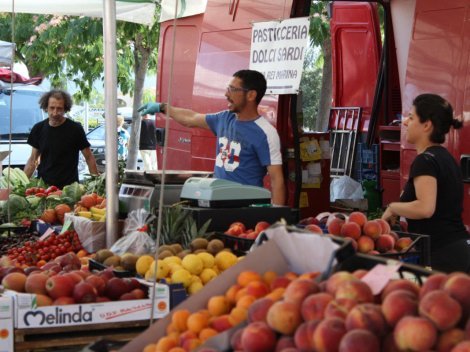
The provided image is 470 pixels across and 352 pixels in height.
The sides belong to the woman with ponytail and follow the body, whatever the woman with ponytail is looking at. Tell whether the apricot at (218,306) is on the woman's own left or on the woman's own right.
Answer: on the woman's own left

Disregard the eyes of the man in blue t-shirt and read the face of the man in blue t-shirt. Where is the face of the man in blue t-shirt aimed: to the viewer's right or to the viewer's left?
to the viewer's left

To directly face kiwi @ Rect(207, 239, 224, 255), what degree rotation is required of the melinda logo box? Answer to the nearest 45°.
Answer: approximately 135° to its left

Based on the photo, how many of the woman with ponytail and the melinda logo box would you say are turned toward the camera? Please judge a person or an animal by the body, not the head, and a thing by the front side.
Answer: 1

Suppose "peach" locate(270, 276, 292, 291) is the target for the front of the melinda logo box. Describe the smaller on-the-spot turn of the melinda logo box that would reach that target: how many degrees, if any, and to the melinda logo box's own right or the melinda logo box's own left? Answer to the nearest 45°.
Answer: approximately 45° to the melinda logo box's own left

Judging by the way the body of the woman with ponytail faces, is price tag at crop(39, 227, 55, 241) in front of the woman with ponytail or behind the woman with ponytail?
in front

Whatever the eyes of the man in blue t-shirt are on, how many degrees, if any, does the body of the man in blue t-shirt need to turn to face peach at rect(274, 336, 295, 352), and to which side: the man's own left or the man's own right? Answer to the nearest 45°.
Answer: approximately 45° to the man's own left

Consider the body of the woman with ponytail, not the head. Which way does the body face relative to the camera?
to the viewer's left

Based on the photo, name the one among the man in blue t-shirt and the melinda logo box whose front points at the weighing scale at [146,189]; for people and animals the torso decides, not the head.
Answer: the man in blue t-shirt

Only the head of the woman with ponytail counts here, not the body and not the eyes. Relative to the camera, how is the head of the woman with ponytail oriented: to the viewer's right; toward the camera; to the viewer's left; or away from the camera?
to the viewer's left

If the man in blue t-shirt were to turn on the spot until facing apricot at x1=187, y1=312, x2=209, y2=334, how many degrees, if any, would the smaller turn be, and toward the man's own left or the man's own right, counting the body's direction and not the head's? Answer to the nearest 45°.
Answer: approximately 45° to the man's own left

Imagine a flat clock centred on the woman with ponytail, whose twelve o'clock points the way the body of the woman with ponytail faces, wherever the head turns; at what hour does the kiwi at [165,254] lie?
The kiwi is roughly at 11 o'clock from the woman with ponytail.

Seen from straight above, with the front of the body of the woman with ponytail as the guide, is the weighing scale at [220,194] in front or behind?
in front

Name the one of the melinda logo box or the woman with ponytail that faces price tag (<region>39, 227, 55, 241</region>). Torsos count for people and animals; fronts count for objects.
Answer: the woman with ponytail

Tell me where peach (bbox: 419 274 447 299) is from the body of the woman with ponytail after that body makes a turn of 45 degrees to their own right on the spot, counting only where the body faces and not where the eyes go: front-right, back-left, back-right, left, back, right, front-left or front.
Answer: back-left

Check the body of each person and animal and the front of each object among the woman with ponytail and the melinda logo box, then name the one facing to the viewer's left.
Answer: the woman with ponytail
